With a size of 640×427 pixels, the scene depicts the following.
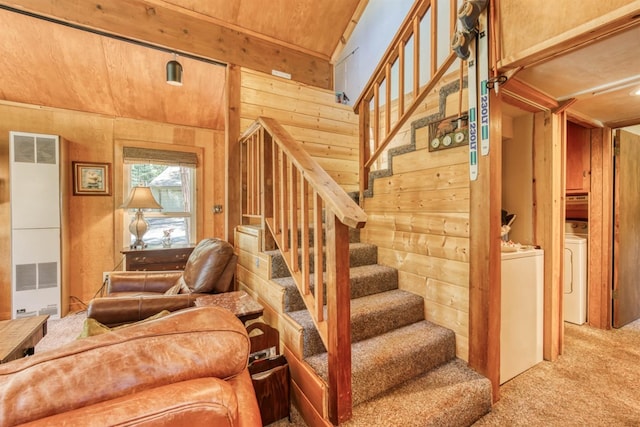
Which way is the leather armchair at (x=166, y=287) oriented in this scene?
to the viewer's left

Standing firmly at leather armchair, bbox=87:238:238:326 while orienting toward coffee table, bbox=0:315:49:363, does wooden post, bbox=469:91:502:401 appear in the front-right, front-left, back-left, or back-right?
back-left

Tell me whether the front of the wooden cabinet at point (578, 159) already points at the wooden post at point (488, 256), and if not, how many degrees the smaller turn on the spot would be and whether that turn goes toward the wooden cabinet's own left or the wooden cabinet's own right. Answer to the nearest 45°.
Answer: approximately 45° to the wooden cabinet's own right

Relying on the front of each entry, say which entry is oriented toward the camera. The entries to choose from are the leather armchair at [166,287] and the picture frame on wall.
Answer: the picture frame on wall

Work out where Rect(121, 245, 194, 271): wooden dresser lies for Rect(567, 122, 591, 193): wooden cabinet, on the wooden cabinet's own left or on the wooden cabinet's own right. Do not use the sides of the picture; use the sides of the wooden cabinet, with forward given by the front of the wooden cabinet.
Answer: on the wooden cabinet's own right

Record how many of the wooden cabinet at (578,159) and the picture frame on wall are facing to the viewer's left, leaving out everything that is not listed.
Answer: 0

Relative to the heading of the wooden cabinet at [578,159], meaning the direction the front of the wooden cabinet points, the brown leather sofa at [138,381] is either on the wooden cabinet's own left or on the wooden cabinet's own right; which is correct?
on the wooden cabinet's own right

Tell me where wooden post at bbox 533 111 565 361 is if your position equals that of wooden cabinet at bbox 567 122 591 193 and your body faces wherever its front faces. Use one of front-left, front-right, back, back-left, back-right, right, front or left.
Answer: front-right

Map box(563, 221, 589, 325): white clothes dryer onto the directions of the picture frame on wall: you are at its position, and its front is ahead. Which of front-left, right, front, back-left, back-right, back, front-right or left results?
front-left

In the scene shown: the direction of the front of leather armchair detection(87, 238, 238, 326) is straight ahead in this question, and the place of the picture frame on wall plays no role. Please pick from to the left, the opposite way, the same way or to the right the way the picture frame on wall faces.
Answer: to the left

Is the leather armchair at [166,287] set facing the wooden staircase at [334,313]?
no

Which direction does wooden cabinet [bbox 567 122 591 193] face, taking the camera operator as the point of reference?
facing the viewer and to the right of the viewer

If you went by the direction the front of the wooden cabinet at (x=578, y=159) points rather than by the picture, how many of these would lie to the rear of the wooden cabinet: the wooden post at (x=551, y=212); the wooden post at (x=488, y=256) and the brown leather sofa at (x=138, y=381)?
0

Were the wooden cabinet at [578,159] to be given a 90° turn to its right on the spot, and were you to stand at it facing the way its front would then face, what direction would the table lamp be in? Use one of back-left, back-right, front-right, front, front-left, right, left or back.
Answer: front

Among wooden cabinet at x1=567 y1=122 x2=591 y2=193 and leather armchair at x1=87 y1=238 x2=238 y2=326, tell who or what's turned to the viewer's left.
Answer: the leather armchair

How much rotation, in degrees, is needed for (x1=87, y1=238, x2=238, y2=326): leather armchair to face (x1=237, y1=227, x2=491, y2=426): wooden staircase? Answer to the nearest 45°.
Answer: approximately 135° to its left

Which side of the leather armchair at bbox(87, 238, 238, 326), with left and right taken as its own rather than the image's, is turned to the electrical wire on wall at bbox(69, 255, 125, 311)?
right

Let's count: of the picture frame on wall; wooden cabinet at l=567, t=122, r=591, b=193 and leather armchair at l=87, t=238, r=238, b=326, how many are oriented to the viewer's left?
1

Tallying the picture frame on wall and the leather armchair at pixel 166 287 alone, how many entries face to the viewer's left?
1

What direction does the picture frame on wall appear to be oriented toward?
toward the camera
